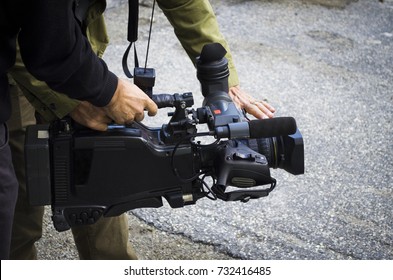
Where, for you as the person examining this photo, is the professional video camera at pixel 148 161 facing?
facing to the right of the viewer

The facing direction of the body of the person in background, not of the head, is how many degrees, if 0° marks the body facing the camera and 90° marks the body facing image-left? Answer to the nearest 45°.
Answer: approximately 315°
